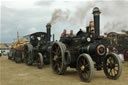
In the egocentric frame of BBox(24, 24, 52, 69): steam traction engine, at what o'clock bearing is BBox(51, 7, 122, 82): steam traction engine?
BBox(51, 7, 122, 82): steam traction engine is roughly at 1 o'clock from BBox(24, 24, 52, 69): steam traction engine.

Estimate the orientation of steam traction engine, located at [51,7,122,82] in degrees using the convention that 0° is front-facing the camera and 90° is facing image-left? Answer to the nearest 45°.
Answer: approximately 315°

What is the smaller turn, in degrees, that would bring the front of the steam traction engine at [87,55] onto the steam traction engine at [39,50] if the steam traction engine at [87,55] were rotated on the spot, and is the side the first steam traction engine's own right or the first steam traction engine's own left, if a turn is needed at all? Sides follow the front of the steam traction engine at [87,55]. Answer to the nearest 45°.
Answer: approximately 180°

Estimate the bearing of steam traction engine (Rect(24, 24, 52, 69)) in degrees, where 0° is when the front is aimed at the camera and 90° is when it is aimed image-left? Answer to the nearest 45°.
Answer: approximately 315°
